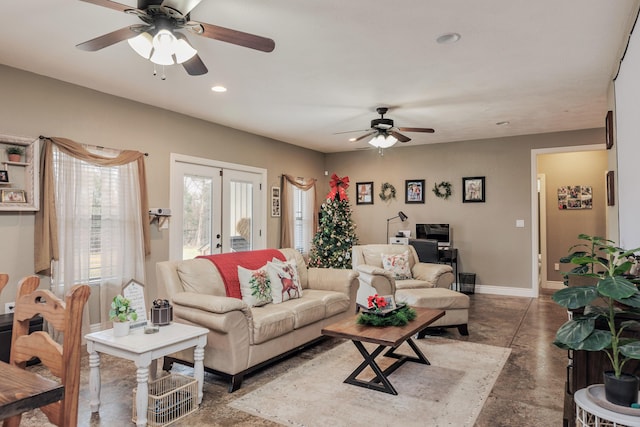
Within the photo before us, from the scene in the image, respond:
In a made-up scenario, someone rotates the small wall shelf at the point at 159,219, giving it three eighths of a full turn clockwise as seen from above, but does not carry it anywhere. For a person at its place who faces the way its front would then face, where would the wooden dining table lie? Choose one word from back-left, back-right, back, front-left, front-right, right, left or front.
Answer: left

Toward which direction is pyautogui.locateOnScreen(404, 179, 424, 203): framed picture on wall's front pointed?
toward the camera

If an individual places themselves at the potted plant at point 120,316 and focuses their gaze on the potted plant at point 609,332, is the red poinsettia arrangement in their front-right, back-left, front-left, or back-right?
front-left

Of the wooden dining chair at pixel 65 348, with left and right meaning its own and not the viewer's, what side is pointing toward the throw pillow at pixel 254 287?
back

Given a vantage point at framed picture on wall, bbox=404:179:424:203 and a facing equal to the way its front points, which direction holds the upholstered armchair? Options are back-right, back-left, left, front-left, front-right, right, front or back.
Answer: front

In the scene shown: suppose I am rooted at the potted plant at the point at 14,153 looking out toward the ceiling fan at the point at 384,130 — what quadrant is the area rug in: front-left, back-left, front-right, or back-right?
front-right

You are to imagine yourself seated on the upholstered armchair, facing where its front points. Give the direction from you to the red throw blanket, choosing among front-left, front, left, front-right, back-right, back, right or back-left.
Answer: right

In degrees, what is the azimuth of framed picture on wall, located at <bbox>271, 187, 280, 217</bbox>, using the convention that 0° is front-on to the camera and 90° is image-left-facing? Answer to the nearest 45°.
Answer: approximately 315°

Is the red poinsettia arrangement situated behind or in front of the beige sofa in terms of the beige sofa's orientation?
in front

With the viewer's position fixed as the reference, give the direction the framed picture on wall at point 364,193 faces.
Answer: facing the viewer

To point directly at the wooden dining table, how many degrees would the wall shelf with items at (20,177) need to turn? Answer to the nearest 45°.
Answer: approximately 45° to its right

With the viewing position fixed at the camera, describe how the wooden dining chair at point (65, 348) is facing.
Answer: facing the viewer and to the left of the viewer

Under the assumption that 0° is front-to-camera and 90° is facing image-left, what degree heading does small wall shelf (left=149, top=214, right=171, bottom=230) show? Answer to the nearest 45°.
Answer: approximately 315°

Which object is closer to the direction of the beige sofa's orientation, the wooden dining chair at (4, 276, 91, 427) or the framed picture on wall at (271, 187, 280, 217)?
the wooden dining chair

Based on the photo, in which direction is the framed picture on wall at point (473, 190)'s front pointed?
toward the camera

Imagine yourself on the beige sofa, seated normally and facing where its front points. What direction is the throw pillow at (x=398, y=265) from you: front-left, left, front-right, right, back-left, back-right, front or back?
left

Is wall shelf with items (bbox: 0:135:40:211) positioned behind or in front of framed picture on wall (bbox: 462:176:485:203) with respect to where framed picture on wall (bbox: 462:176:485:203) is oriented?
in front

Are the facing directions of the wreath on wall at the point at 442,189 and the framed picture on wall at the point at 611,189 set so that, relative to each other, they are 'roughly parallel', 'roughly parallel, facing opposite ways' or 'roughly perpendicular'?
roughly perpendicular
